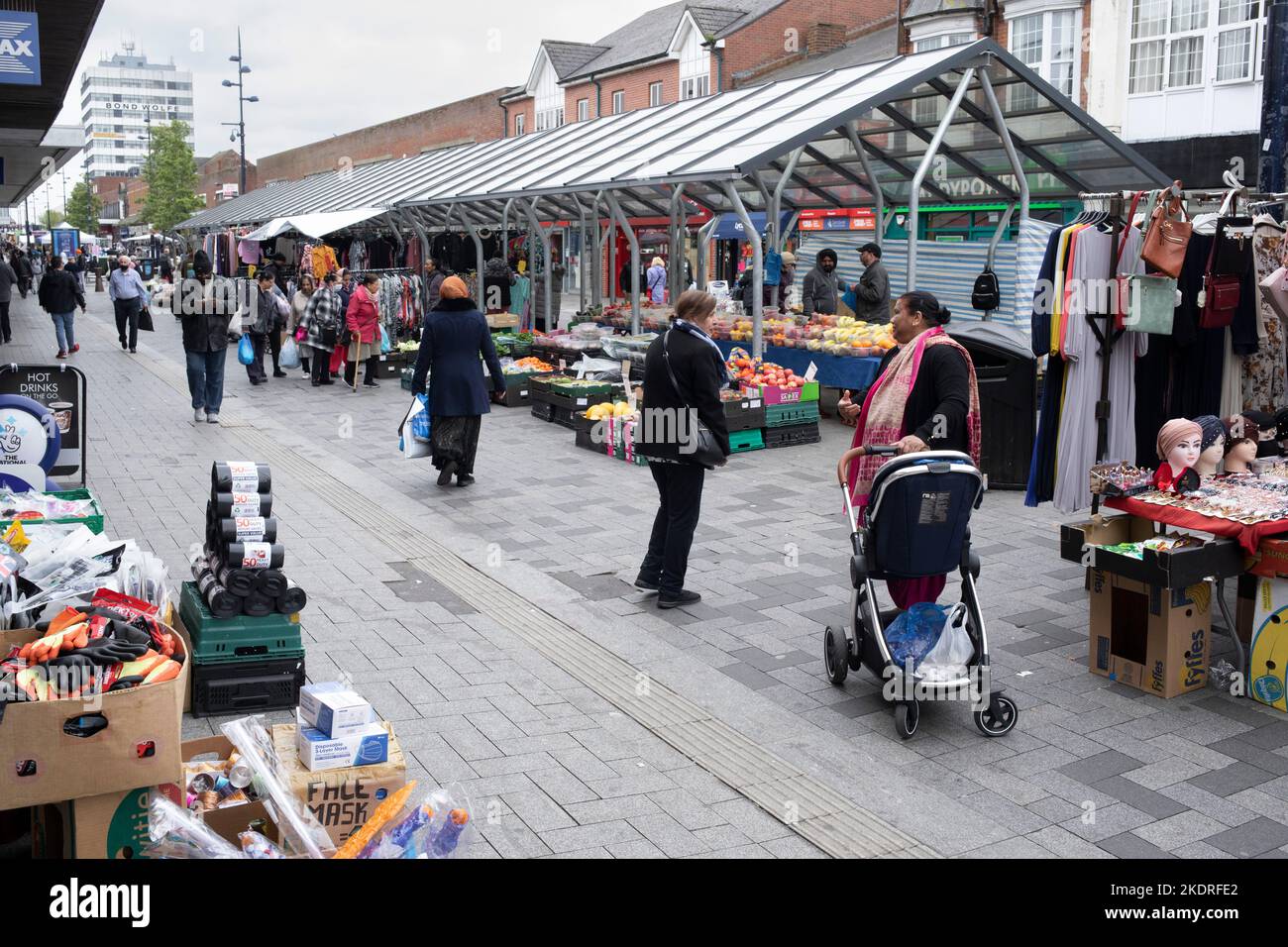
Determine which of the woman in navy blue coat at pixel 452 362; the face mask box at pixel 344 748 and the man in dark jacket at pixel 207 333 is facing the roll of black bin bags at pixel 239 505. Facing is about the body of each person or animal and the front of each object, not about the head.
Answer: the man in dark jacket

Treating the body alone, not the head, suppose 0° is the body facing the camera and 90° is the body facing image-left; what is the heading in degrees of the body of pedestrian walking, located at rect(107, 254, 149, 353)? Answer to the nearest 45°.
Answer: approximately 0°

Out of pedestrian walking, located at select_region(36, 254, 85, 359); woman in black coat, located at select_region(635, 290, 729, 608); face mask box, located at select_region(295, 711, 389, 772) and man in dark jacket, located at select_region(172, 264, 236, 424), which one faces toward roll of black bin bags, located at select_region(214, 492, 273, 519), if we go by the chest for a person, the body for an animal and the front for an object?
the man in dark jacket

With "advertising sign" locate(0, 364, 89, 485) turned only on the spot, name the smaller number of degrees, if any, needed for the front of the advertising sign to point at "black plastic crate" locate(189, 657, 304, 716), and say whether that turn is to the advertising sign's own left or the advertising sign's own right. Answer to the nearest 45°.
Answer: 0° — it already faces it
